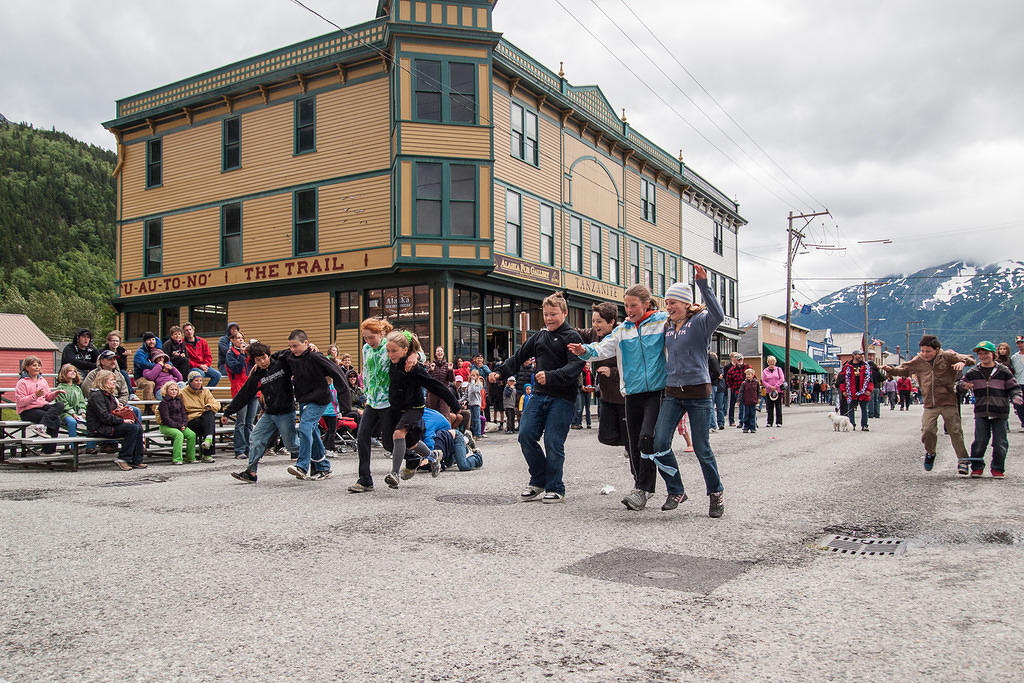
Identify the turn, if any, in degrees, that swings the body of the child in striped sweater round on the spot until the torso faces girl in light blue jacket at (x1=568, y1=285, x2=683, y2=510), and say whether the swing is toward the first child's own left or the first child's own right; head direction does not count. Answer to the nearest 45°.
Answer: approximately 45° to the first child's own right

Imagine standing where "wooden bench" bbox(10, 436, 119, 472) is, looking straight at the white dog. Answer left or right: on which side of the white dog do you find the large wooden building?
left

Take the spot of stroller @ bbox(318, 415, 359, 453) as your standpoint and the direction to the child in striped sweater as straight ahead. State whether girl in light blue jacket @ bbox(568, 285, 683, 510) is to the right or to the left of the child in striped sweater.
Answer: right

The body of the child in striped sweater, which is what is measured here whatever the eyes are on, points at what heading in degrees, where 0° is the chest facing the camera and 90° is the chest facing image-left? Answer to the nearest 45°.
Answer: approximately 0°

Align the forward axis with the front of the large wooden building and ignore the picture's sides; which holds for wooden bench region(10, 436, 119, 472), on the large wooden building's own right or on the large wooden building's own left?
on the large wooden building's own right

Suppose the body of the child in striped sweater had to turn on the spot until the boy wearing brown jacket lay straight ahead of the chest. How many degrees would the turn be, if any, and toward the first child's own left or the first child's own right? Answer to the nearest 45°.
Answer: approximately 135° to the first child's own right
